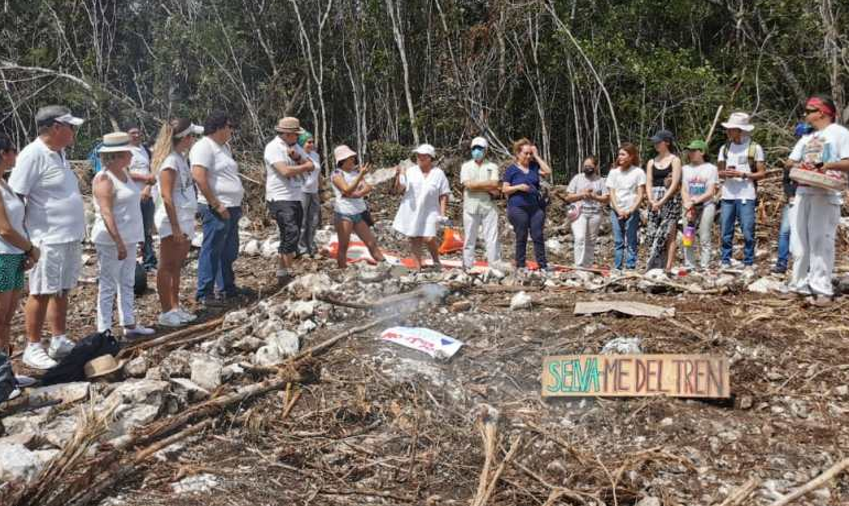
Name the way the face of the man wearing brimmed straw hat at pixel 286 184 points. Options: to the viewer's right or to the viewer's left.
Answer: to the viewer's right

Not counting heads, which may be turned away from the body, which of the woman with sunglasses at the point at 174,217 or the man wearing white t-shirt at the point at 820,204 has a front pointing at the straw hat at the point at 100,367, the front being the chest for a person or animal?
the man wearing white t-shirt

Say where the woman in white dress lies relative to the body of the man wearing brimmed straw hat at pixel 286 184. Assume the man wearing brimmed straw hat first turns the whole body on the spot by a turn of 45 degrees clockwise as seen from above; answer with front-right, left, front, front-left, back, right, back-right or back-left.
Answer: left

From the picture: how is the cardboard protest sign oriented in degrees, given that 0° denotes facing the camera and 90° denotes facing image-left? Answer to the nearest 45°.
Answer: approximately 0°

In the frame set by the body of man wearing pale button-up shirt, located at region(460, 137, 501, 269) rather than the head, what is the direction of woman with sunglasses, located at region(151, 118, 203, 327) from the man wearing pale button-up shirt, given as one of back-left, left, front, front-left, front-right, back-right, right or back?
front-right

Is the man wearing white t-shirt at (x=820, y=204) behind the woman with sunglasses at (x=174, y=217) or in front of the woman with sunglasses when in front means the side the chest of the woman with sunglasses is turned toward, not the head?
in front

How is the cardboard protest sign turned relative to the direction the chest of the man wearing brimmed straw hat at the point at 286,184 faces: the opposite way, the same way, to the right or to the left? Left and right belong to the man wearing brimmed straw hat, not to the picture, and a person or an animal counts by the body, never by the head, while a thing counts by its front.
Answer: to the right

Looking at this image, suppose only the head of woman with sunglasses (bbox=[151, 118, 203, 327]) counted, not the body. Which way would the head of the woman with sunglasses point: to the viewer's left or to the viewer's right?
to the viewer's right

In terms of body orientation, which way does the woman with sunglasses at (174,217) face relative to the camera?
to the viewer's right

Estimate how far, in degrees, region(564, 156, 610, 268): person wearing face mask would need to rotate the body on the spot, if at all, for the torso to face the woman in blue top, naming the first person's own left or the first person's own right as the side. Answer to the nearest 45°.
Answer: approximately 45° to the first person's own right

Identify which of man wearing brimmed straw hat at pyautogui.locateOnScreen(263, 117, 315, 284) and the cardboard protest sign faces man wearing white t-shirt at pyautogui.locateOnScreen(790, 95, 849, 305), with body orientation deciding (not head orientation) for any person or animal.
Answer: the man wearing brimmed straw hat

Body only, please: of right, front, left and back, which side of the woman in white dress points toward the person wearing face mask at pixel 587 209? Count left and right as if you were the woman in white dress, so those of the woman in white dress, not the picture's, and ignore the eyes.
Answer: left
